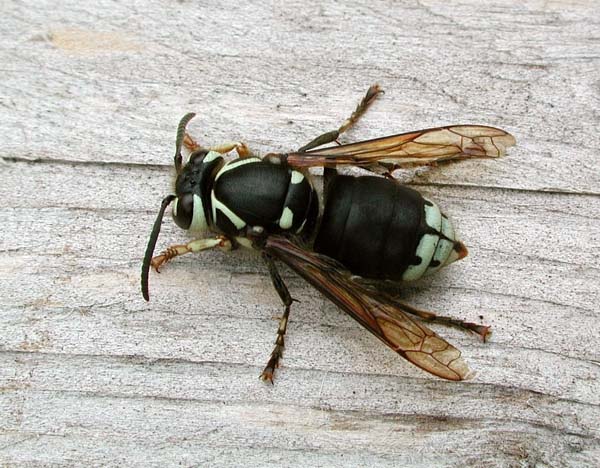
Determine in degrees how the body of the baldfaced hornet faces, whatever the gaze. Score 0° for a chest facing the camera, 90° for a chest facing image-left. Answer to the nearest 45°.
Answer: approximately 90°
